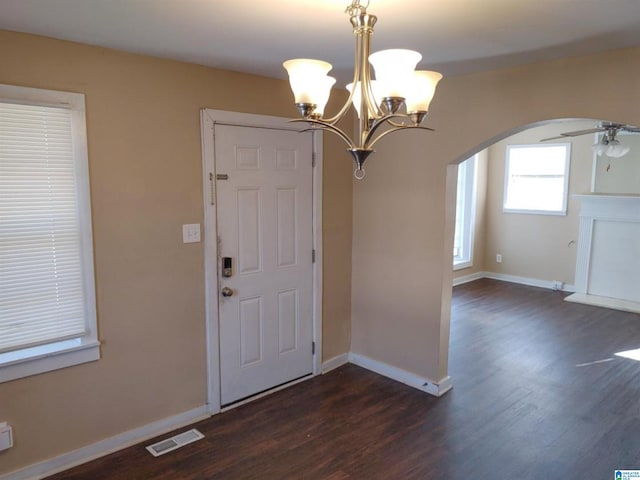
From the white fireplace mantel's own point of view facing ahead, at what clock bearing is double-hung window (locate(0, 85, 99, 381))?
The double-hung window is roughly at 1 o'clock from the white fireplace mantel.

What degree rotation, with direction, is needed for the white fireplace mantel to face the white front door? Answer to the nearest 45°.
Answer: approximately 45° to its right

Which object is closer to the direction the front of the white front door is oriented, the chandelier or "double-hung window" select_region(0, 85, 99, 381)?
the chandelier

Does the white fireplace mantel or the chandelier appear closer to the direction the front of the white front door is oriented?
the chandelier

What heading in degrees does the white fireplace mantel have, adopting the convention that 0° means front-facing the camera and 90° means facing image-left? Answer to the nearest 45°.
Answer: approximately 0°

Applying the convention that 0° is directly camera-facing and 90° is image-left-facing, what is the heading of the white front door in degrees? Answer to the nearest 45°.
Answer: approximately 315°

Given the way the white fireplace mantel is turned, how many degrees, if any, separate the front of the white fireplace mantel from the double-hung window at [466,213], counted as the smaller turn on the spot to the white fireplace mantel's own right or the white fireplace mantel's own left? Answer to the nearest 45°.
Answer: approximately 90° to the white fireplace mantel's own right

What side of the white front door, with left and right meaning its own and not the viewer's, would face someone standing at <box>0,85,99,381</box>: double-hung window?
right

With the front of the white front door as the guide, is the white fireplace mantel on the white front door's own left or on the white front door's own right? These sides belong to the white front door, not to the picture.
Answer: on the white front door's own left
